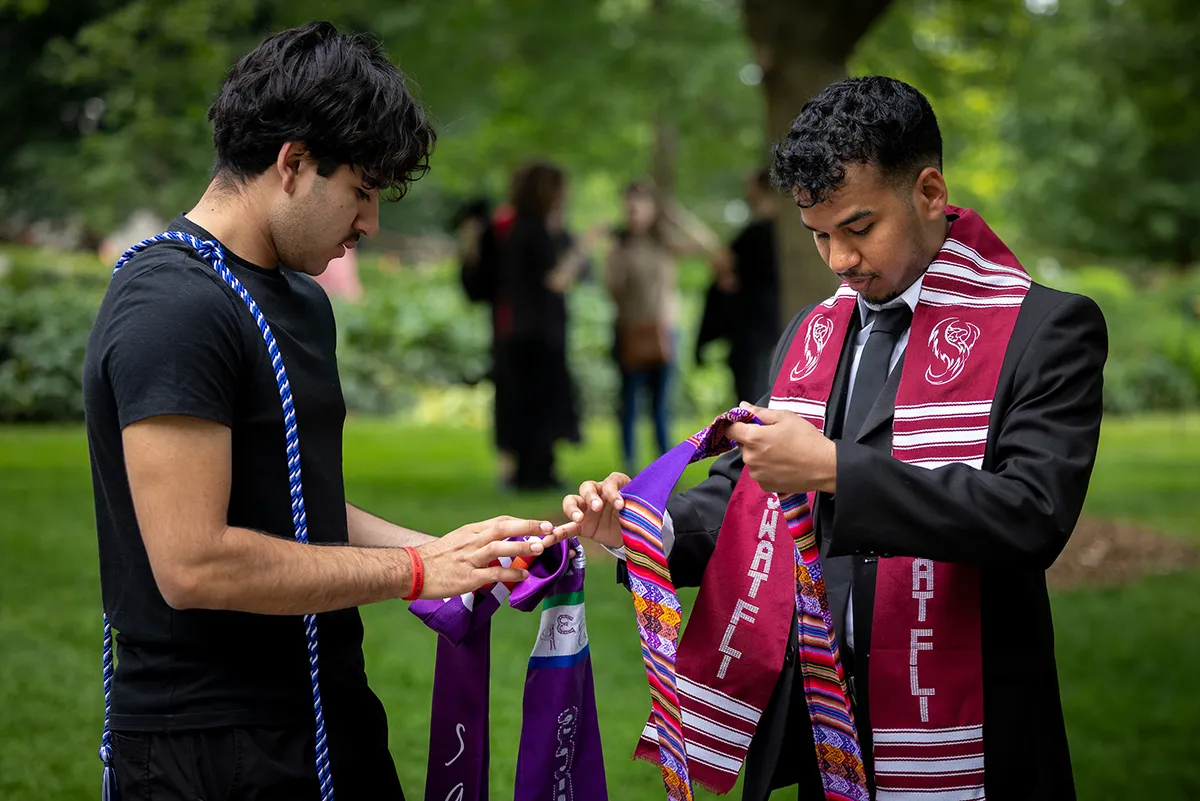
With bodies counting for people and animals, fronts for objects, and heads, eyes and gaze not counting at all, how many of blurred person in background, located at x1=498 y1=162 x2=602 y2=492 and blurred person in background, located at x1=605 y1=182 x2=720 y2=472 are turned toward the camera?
1

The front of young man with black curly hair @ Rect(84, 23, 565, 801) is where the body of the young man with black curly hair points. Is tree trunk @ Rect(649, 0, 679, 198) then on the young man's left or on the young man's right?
on the young man's left

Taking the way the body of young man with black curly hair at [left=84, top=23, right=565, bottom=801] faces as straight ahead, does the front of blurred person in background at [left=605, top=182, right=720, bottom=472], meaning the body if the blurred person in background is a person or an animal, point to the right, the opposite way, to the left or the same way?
to the right

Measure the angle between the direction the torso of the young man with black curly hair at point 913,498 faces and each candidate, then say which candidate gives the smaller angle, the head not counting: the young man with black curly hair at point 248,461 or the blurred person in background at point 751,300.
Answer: the young man with black curly hair

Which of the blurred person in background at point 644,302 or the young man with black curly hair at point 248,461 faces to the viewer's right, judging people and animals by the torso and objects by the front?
the young man with black curly hair
